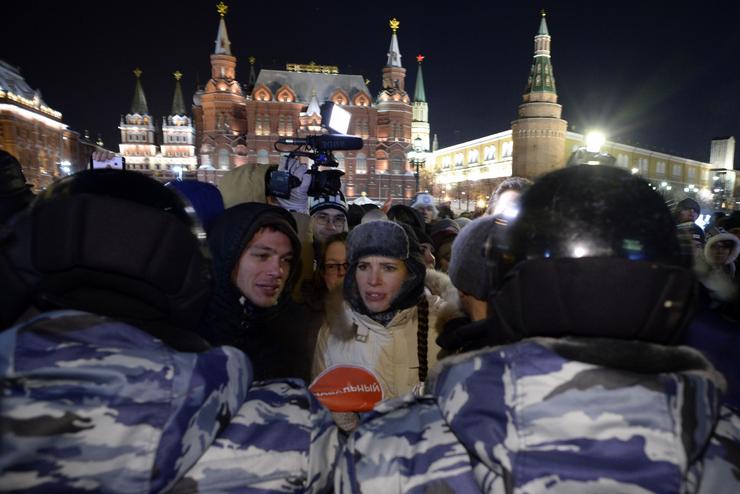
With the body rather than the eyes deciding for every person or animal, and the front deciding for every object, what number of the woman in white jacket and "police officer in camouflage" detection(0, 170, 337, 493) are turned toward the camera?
1

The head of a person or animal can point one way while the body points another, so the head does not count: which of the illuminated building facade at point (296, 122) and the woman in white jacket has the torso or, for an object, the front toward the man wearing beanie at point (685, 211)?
the illuminated building facade

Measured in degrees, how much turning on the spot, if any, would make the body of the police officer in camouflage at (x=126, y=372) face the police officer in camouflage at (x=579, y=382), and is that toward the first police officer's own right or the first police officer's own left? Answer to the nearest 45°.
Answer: approximately 135° to the first police officer's own right

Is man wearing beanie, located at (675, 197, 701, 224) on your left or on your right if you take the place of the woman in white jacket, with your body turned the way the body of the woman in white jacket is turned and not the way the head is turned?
on your left

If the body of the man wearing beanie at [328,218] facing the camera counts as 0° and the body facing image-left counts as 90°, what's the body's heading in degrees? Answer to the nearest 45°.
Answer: approximately 0°

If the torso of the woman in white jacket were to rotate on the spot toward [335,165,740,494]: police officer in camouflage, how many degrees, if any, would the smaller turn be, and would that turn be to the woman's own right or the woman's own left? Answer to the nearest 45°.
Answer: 0° — they already face them

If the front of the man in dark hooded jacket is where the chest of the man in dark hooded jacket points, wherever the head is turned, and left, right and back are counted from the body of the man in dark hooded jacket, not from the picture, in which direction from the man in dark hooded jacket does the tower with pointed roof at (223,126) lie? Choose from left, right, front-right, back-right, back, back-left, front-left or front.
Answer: back-left

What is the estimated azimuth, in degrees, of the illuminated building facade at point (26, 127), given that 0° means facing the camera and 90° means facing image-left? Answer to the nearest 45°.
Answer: approximately 315°

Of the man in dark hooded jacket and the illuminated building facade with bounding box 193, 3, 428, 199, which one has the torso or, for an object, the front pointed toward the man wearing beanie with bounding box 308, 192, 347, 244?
the illuminated building facade

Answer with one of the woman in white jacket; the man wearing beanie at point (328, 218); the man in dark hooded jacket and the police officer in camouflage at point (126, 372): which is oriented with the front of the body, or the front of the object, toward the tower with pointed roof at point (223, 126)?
the police officer in camouflage

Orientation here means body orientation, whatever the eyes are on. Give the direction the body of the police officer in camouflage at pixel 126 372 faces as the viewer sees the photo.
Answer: away from the camera
